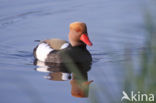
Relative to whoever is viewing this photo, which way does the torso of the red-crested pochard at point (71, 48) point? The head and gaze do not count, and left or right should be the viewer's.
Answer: facing the viewer and to the right of the viewer
